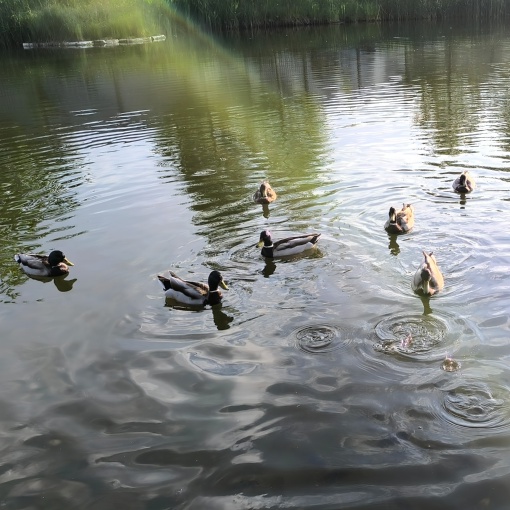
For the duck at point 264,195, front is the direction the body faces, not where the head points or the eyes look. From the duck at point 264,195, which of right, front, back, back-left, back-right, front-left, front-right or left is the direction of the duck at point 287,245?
front

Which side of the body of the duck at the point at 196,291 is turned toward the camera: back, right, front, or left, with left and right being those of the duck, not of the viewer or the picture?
right

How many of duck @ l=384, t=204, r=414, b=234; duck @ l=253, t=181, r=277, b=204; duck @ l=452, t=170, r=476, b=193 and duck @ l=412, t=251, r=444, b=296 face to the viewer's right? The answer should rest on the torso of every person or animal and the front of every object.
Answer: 0

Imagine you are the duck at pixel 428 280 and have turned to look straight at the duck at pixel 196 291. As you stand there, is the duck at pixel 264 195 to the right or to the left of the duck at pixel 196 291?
right

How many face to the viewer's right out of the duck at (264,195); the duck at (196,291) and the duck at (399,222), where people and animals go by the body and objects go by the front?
1

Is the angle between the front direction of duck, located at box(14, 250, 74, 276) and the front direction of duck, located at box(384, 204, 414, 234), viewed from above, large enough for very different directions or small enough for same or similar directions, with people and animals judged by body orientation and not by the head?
very different directions

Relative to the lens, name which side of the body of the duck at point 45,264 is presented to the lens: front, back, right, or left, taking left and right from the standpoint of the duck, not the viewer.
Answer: right

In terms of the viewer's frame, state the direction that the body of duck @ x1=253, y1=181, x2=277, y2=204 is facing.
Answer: toward the camera

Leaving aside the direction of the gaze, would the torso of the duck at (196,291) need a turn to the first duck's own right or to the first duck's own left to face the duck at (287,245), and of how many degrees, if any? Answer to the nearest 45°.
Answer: approximately 45° to the first duck's own left

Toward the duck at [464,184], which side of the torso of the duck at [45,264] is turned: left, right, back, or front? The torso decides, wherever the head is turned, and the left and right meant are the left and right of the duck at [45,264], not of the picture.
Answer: front
